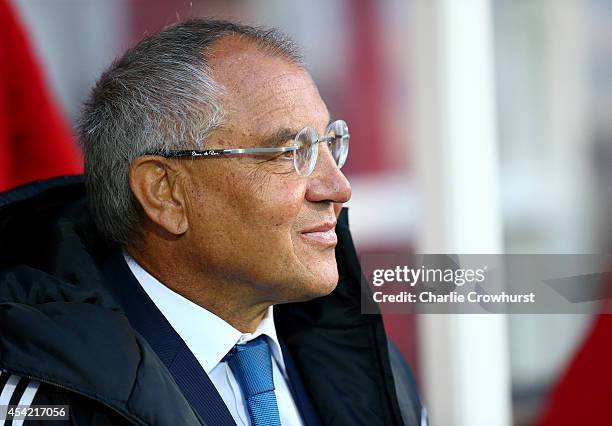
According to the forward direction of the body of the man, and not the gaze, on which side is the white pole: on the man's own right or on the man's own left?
on the man's own left

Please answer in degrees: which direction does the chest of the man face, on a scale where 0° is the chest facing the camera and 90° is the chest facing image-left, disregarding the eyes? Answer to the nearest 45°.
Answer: approximately 315°

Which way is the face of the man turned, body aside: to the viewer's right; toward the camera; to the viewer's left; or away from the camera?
to the viewer's right
